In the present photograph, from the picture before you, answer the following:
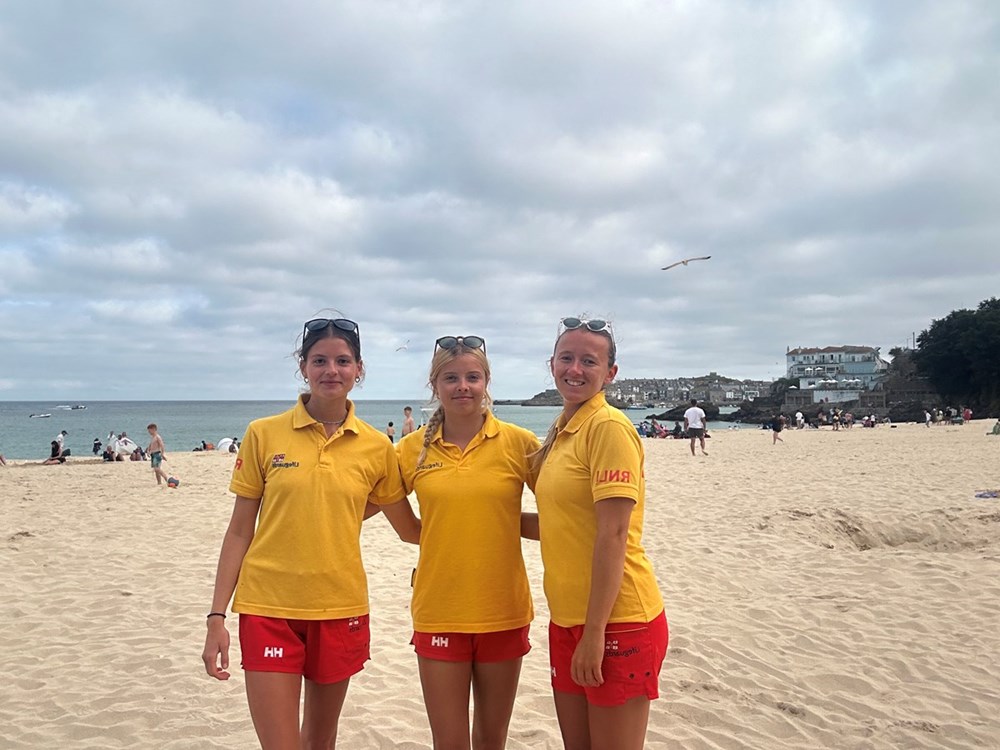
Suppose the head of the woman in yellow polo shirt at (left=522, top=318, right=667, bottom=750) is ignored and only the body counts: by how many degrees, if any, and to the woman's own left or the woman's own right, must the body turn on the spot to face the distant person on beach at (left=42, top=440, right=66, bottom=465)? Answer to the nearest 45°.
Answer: approximately 90° to the woman's own right

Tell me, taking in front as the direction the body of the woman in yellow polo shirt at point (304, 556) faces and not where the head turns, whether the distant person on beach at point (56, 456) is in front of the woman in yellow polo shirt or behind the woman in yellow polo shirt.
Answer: behind

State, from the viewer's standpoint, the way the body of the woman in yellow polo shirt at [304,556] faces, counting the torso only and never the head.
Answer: toward the camera

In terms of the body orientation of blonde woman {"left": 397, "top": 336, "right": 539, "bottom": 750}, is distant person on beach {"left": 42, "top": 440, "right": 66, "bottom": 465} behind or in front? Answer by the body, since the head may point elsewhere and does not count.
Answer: behind

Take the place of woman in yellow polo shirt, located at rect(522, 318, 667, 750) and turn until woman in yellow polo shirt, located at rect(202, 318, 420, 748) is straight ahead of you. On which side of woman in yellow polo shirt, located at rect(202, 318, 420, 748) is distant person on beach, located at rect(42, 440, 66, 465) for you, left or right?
right

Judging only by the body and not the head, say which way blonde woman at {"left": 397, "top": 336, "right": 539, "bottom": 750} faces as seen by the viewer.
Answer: toward the camera

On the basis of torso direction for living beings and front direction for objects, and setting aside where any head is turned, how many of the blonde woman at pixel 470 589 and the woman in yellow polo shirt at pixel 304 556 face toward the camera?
2
